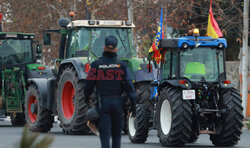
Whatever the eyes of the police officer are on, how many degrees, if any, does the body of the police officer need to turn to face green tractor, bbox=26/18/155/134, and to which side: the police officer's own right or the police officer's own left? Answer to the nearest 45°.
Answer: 0° — they already face it

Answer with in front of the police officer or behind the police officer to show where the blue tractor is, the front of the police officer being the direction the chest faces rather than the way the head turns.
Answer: in front

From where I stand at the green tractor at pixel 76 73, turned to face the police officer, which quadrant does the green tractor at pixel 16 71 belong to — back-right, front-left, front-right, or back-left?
back-right

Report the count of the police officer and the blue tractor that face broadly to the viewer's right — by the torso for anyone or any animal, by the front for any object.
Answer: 0

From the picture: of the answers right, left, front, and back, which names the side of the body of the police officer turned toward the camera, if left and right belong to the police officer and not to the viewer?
back
